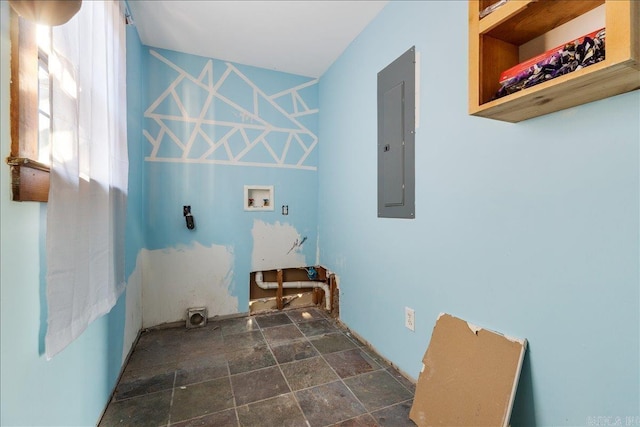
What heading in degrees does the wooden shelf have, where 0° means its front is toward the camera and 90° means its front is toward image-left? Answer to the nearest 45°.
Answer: approximately 45°

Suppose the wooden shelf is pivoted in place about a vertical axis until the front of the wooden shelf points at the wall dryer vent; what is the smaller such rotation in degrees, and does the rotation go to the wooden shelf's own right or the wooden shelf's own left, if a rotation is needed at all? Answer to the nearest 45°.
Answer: approximately 45° to the wooden shelf's own right

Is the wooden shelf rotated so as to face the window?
yes

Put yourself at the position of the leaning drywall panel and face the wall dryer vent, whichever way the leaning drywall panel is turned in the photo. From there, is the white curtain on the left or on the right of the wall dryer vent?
left

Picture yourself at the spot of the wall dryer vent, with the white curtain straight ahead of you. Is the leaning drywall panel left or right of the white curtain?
left

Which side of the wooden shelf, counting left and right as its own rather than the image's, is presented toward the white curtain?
front

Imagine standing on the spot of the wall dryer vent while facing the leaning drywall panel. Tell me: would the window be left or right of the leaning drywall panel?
right
